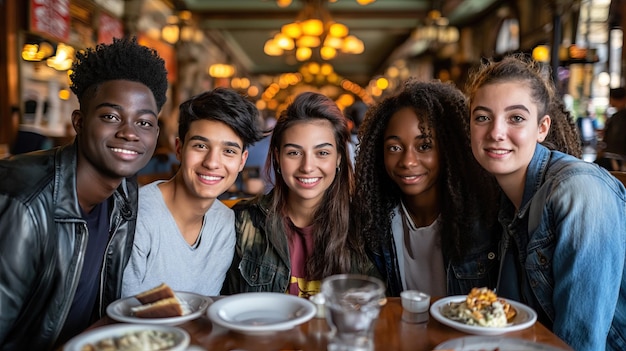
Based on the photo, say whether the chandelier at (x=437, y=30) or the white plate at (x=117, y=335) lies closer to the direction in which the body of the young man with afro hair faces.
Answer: the white plate

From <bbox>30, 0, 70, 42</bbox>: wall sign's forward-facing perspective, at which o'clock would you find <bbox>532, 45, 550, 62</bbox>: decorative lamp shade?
The decorative lamp shade is roughly at 11 o'clock from the wall sign.

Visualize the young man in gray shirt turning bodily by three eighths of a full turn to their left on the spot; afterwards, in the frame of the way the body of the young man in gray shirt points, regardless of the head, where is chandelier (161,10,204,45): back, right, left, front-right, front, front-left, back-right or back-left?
front-left

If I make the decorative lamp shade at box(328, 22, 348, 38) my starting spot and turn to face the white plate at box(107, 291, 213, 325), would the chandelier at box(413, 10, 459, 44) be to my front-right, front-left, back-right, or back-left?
back-left

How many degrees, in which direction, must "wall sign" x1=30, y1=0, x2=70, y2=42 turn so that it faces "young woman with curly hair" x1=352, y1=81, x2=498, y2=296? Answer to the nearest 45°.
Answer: approximately 45° to its right

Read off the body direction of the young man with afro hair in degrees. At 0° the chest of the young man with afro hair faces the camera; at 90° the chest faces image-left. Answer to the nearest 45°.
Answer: approximately 315°

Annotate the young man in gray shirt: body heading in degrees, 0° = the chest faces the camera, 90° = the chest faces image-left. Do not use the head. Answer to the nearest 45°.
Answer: approximately 0°
